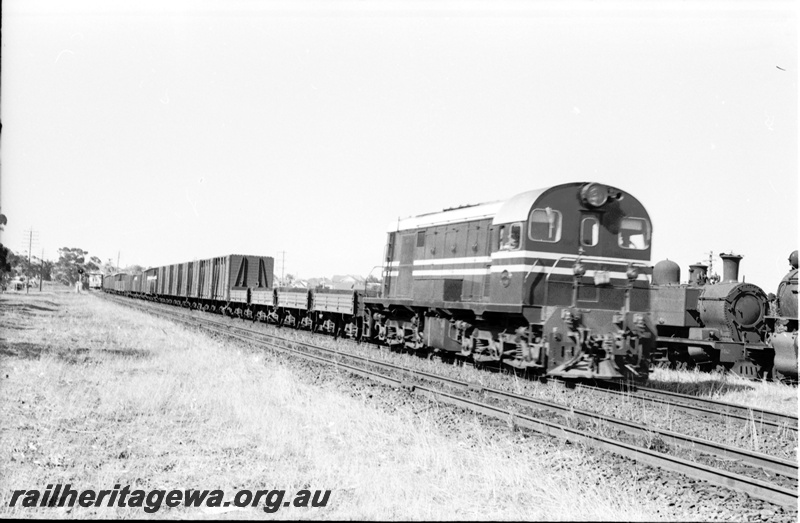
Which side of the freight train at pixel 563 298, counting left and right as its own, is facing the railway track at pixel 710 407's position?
front

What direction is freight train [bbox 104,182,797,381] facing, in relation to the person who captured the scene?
facing the viewer and to the right of the viewer
